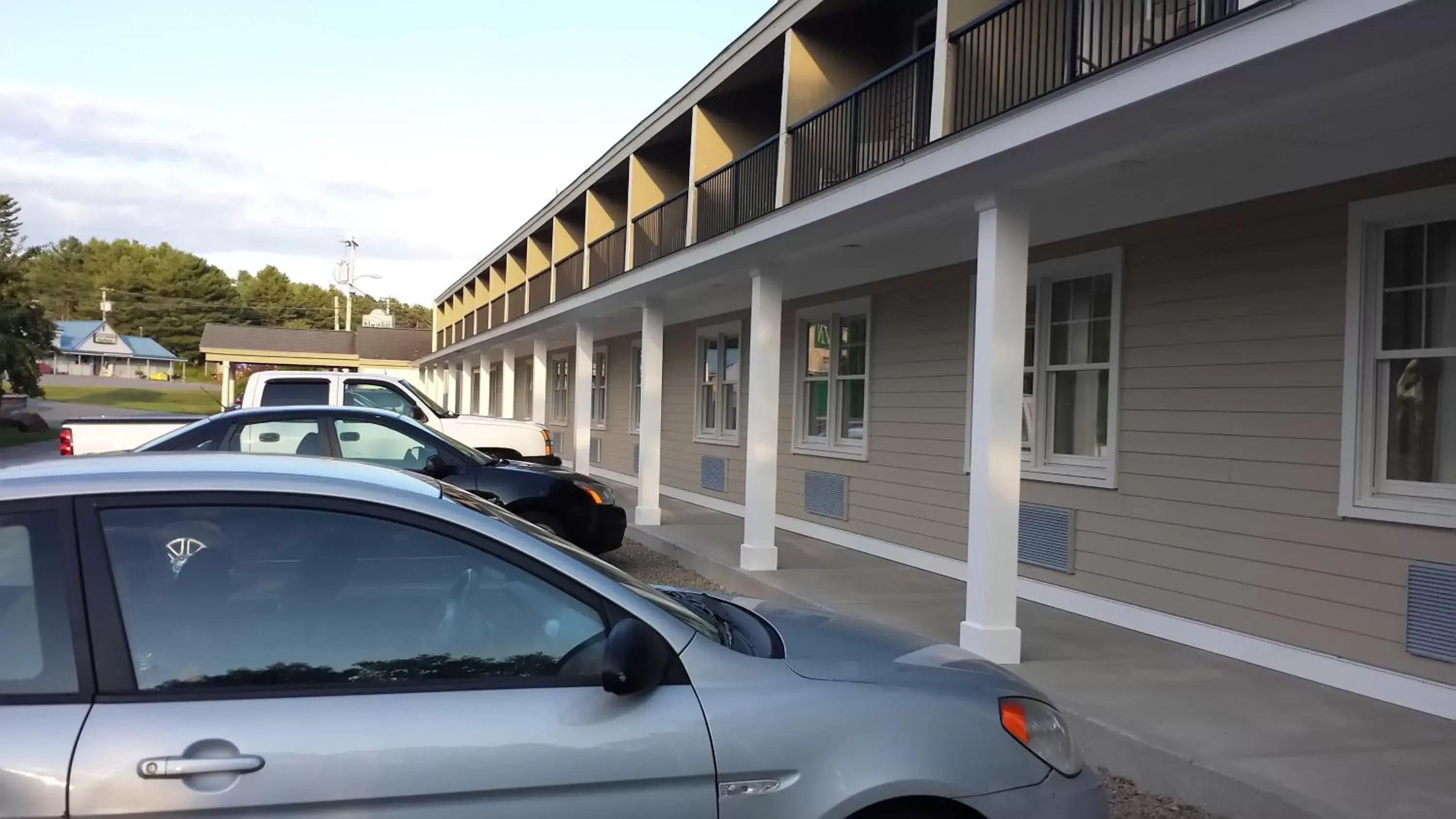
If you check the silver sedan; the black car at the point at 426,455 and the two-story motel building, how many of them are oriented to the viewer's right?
2

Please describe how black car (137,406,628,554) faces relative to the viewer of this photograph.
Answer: facing to the right of the viewer

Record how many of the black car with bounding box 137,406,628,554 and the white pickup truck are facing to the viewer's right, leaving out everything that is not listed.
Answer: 2

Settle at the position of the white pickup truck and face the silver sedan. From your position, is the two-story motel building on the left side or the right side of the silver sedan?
left

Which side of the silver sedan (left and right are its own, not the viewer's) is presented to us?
right

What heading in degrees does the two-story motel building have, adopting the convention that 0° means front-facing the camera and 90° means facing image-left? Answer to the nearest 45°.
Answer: approximately 45°

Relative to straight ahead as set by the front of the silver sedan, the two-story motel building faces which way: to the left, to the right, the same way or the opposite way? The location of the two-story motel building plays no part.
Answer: the opposite way

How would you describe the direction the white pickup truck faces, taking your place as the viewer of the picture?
facing to the right of the viewer

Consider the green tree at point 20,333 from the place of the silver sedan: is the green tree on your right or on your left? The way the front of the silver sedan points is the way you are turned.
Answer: on your left

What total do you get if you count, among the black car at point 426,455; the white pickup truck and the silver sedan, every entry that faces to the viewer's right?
3

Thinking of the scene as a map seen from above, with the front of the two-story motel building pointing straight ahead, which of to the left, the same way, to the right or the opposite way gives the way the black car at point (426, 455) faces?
the opposite way

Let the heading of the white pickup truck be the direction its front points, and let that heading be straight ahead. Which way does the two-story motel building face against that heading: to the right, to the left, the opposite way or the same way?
the opposite way
